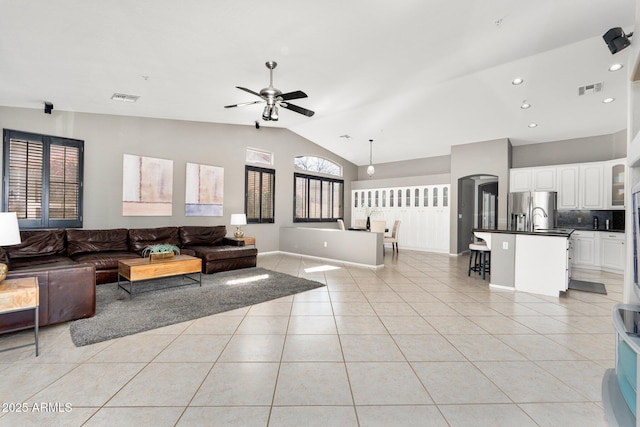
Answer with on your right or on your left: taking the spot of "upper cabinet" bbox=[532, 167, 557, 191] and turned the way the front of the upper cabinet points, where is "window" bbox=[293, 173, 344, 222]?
on your right

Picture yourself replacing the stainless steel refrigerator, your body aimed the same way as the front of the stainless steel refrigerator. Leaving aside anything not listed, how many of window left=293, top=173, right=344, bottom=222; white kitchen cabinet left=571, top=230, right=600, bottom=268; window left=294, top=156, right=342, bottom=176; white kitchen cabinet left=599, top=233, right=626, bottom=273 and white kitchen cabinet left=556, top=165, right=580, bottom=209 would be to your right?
2

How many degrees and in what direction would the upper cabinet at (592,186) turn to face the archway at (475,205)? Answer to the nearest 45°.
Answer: approximately 135° to its right

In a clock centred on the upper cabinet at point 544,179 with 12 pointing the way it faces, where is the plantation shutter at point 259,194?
The plantation shutter is roughly at 2 o'clock from the upper cabinet.

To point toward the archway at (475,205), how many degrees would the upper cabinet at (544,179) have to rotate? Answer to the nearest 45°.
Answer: approximately 135° to its right

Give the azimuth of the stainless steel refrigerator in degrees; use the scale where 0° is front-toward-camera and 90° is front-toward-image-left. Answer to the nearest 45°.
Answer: approximately 0°
